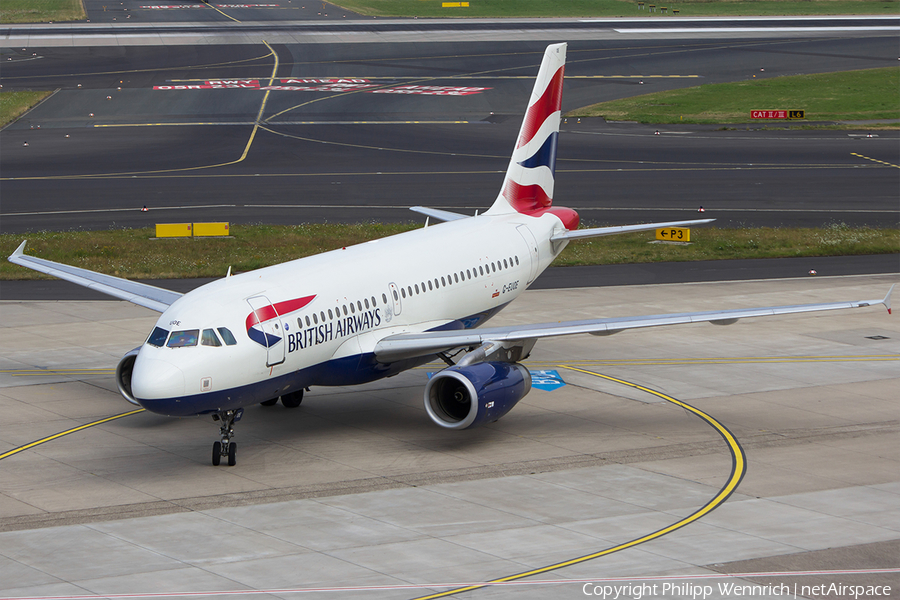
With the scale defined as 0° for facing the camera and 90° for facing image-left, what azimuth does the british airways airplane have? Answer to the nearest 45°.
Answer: approximately 45°
